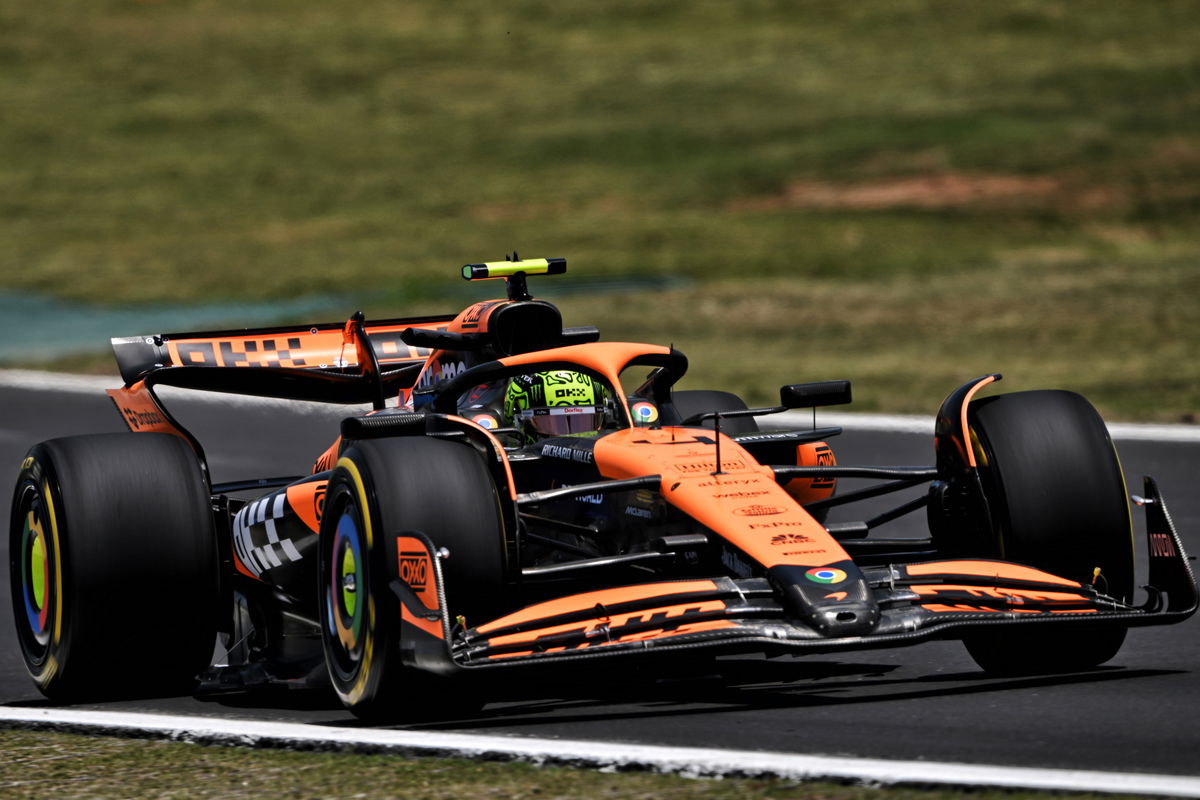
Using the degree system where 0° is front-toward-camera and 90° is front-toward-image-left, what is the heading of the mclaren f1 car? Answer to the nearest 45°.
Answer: approximately 315°
